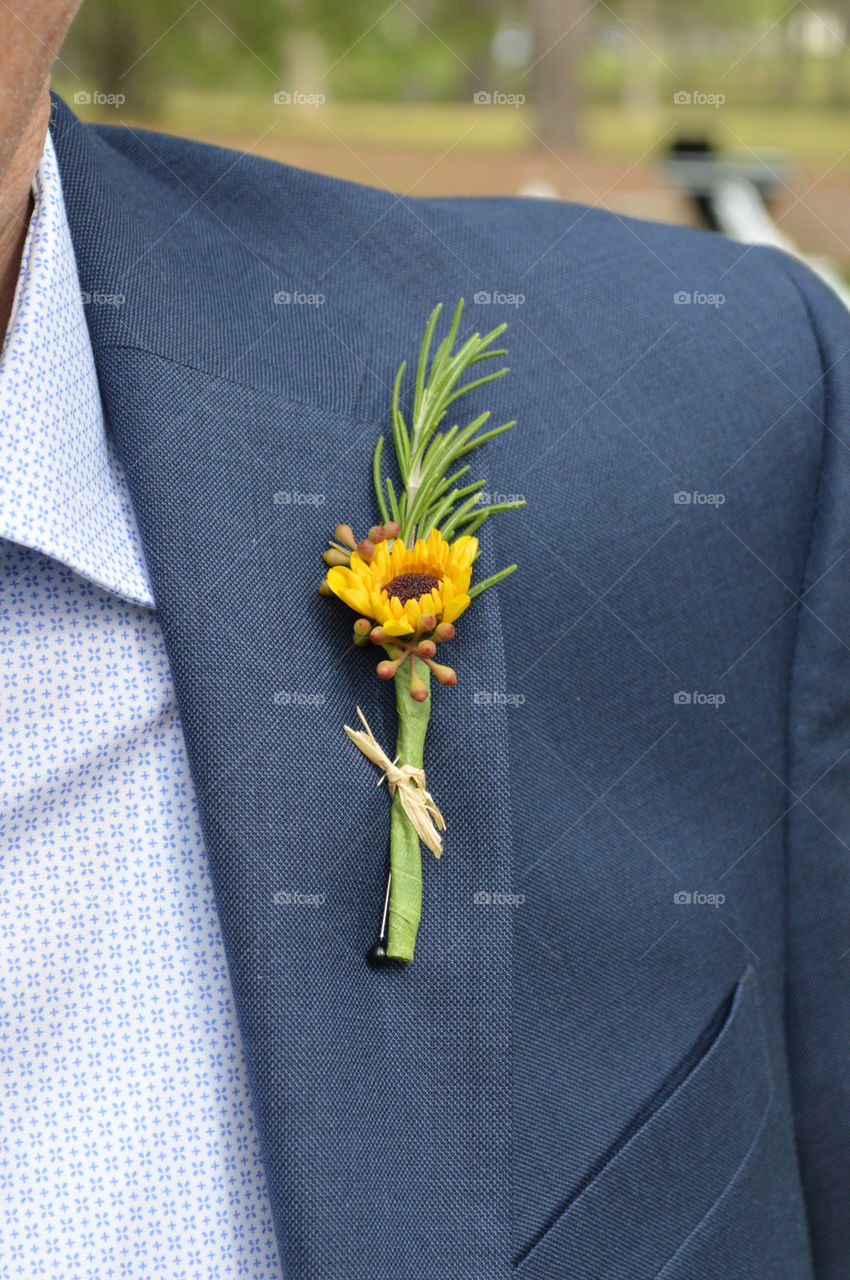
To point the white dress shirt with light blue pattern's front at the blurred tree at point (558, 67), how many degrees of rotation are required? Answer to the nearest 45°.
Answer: approximately 180°

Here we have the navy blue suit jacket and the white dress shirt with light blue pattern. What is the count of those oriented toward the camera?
2

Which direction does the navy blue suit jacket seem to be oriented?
toward the camera

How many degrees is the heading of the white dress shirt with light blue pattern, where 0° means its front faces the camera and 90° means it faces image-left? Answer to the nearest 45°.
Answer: approximately 0°

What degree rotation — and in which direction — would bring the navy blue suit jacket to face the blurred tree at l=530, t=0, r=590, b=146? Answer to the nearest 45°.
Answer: approximately 180°
